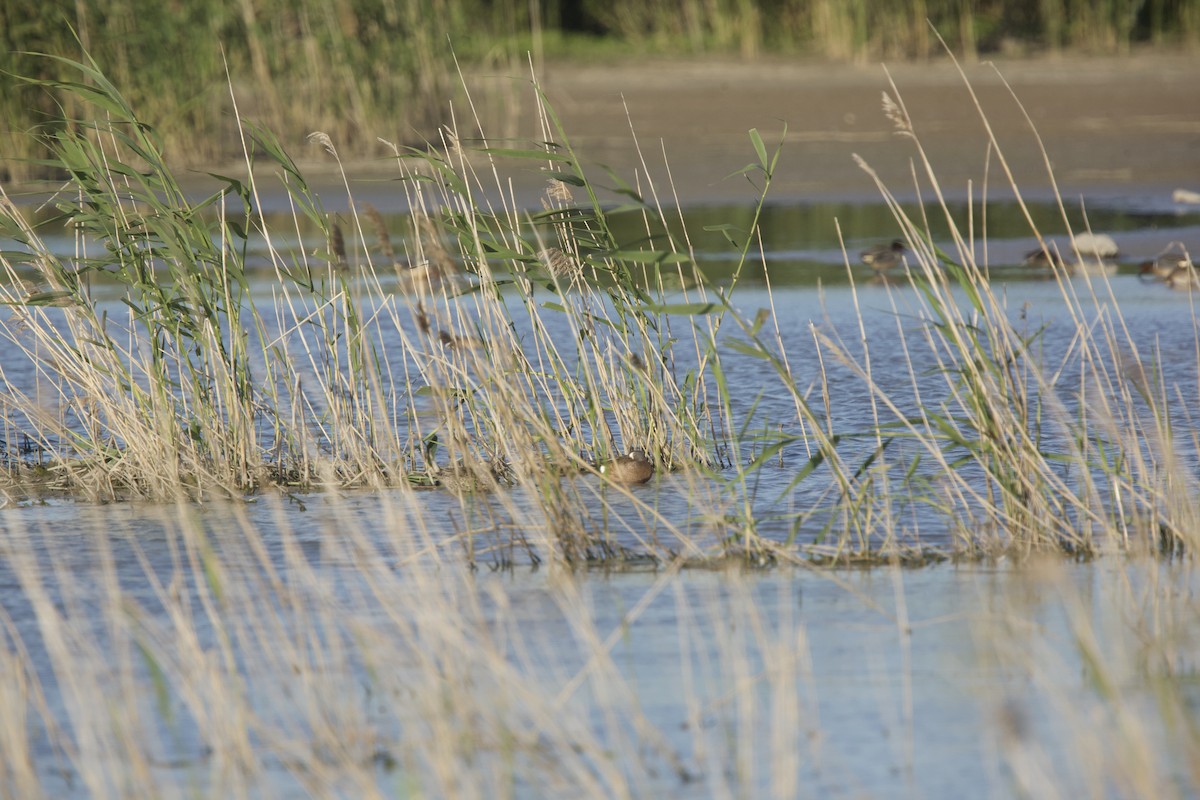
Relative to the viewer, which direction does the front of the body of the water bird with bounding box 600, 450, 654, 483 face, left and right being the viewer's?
facing to the right of the viewer

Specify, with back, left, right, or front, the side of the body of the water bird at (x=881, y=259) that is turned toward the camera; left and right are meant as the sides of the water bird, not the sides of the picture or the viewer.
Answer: right

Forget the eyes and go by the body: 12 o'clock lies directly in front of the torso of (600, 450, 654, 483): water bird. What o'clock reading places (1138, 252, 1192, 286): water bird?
(1138, 252, 1192, 286): water bird is roughly at 10 o'clock from (600, 450, 654, 483): water bird.

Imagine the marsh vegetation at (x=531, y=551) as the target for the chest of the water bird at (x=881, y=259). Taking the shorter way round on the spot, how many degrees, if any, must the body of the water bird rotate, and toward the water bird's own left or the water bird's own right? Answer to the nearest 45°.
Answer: approximately 90° to the water bird's own right
